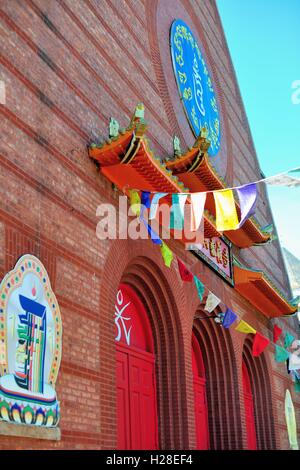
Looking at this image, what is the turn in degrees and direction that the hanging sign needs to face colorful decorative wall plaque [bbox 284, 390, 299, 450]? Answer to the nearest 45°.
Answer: approximately 135° to its left

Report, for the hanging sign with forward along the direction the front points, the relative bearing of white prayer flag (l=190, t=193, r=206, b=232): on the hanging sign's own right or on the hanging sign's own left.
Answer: on the hanging sign's own right

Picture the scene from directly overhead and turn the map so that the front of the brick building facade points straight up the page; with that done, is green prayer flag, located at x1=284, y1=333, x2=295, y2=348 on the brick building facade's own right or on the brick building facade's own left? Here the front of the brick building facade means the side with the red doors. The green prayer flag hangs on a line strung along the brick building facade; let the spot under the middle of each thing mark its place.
on the brick building facade's own left

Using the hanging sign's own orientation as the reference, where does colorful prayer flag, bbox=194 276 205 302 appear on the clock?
The colorful prayer flag is roughly at 2 o'clock from the hanging sign.

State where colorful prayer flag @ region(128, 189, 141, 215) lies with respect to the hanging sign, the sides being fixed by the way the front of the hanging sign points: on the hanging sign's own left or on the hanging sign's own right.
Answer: on the hanging sign's own right
